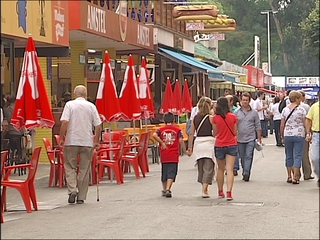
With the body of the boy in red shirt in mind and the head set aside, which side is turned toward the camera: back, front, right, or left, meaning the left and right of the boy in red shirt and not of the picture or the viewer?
back

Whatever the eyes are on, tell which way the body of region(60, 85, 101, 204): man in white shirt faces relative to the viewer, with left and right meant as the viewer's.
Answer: facing away from the viewer

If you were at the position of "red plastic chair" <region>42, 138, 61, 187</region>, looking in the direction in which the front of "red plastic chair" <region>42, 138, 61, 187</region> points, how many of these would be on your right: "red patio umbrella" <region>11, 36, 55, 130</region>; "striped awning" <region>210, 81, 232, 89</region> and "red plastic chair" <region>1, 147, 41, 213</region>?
2

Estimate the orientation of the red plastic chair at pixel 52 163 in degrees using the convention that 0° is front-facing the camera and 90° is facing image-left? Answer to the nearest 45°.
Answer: approximately 270°

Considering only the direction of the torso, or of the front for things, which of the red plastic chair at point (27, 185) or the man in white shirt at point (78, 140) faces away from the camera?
the man in white shirt

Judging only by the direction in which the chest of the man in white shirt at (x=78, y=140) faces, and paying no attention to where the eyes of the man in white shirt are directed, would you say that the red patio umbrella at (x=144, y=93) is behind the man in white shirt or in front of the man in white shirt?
in front

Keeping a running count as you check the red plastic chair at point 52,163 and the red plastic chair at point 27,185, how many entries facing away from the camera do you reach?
0

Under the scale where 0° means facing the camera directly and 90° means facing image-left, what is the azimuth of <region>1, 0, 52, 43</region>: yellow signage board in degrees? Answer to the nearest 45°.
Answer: approximately 315°
